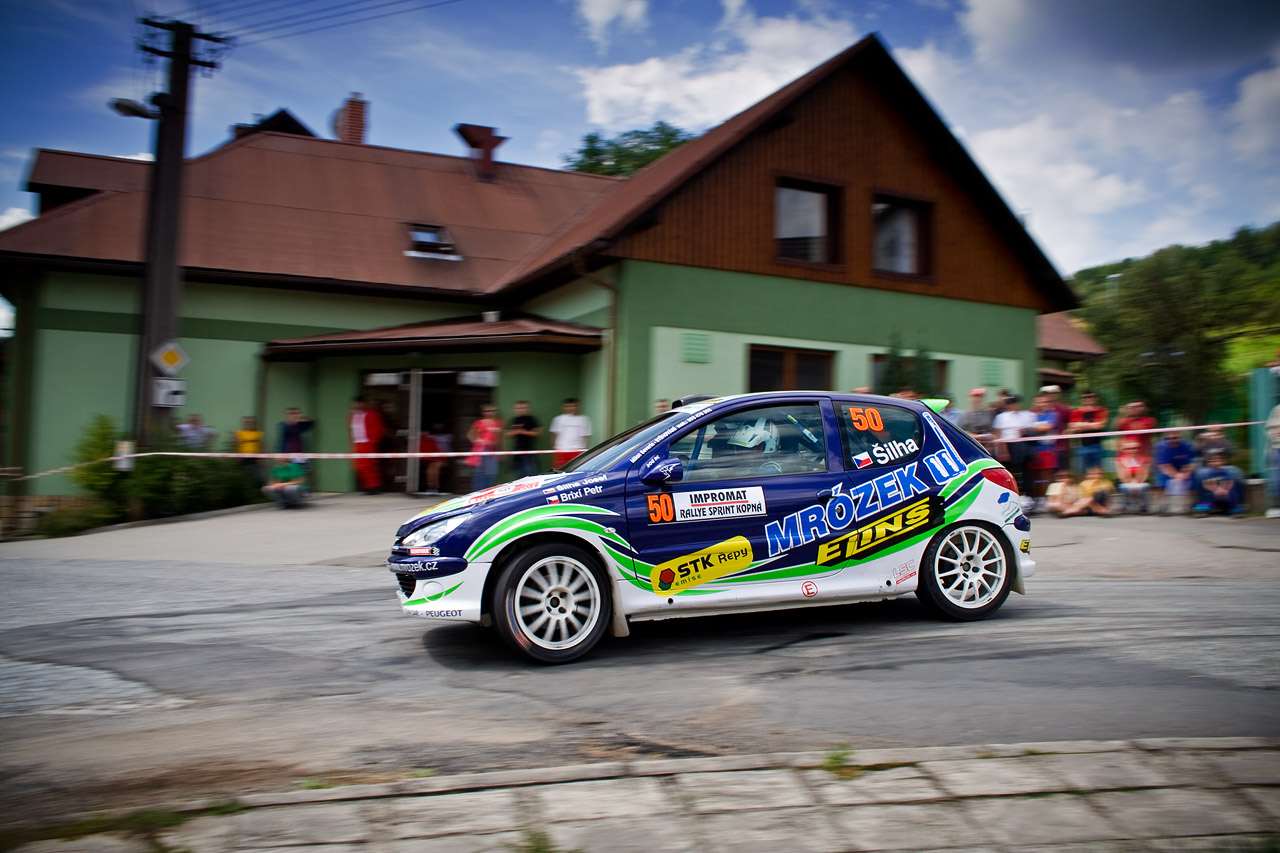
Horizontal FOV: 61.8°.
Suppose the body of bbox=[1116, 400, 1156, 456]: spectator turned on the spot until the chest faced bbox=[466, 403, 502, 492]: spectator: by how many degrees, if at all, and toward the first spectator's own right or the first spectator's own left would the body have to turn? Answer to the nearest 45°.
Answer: approximately 90° to the first spectator's own right

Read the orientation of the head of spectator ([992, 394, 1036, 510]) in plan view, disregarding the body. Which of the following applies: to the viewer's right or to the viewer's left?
to the viewer's left

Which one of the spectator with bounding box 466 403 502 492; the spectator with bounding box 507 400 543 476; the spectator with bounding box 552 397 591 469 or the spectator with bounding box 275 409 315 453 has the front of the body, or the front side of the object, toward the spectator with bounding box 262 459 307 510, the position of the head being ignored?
the spectator with bounding box 275 409 315 453

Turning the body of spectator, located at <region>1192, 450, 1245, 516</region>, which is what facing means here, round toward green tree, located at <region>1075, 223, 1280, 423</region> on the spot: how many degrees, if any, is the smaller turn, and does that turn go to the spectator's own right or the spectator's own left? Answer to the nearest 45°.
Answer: approximately 180°

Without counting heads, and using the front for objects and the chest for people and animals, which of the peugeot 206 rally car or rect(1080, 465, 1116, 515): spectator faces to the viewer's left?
the peugeot 206 rally car

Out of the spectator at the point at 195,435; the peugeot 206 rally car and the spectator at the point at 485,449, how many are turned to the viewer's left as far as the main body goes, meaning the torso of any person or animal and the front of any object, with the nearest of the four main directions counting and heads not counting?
1

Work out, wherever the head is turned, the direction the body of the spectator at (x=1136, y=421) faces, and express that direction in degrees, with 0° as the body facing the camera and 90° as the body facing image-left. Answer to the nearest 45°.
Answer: approximately 0°

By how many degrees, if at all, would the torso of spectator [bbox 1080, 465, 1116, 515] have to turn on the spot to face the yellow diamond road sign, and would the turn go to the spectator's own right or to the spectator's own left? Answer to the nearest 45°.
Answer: approximately 90° to the spectator's own right

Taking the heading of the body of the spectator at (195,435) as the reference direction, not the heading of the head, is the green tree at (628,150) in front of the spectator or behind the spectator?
behind
